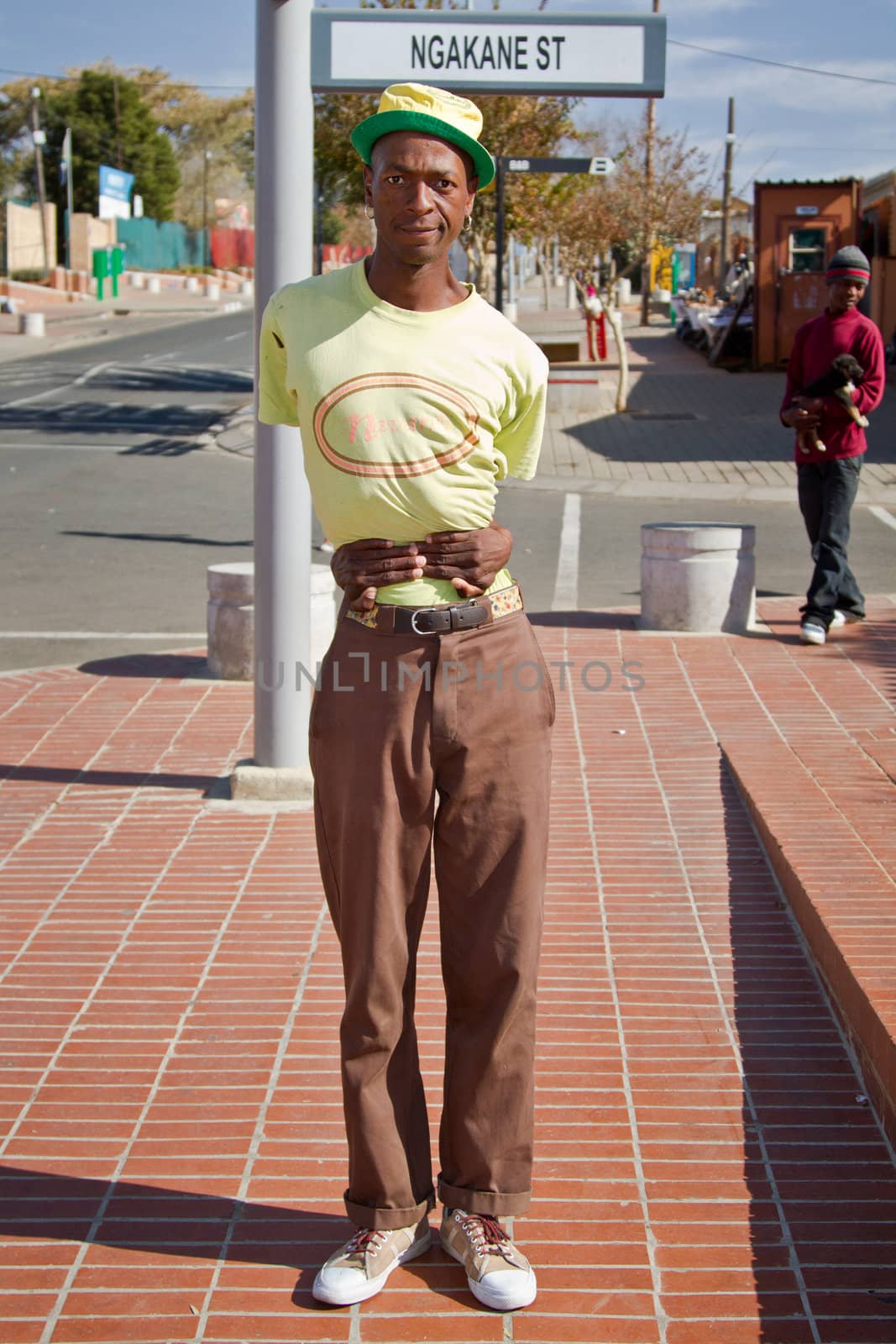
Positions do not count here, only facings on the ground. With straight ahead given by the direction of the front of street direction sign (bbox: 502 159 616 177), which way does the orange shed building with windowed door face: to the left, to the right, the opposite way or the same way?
the same way

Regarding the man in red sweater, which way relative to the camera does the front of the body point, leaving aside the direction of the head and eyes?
toward the camera

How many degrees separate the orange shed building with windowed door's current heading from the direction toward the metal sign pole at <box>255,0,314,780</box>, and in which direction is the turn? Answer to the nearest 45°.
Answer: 0° — it already faces it

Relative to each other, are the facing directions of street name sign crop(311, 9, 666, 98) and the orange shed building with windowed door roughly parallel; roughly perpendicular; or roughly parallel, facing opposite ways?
roughly parallel

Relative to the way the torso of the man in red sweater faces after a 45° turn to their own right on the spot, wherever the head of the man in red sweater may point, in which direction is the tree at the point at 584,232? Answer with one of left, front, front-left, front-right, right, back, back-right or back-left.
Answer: back-right

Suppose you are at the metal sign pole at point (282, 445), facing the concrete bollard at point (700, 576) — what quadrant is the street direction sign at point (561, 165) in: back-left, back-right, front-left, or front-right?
front-left

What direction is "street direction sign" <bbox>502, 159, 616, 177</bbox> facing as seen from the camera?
toward the camera

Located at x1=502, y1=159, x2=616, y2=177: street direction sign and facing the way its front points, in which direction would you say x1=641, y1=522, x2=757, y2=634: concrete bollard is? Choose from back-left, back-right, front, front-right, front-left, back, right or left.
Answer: front

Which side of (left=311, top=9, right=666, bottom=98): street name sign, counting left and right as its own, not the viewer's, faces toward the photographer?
front

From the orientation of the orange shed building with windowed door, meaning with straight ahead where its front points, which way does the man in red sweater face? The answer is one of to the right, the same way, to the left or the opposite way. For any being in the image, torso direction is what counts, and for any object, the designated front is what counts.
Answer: the same way

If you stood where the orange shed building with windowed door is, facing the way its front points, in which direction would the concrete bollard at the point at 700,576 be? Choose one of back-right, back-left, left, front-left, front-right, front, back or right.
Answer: front

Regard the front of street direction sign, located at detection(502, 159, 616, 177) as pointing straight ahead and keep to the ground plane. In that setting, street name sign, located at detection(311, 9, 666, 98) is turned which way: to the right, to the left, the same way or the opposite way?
the same way

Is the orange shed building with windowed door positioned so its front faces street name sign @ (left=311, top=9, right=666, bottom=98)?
yes

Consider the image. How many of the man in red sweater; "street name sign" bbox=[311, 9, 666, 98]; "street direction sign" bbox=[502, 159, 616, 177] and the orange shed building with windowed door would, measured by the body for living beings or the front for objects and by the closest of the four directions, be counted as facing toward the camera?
4

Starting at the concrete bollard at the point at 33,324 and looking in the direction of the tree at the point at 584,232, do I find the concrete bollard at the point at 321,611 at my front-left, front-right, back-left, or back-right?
front-right

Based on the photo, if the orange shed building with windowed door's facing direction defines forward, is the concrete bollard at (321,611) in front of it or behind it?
in front

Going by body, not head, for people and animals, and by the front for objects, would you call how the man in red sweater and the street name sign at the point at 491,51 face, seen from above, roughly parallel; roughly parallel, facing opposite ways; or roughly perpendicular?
roughly parallel
